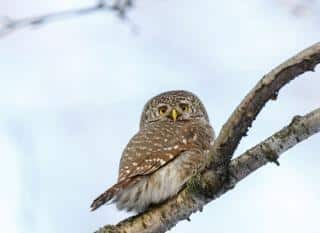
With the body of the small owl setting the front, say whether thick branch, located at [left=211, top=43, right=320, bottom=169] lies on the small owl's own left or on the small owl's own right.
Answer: on the small owl's own right

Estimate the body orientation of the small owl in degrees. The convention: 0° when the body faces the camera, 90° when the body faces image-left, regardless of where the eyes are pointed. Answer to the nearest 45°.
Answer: approximately 270°
